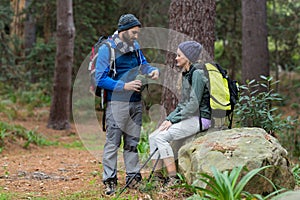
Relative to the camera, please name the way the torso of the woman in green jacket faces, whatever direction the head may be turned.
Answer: to the viewer's left

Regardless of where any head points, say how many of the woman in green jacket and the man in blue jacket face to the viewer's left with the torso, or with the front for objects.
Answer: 1

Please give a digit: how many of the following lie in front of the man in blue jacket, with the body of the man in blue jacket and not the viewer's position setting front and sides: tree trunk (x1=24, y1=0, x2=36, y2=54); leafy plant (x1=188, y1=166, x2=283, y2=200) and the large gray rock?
2

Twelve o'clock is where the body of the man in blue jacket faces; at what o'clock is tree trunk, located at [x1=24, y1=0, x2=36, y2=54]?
The tree trunk is roughly at 7 o'clock from the man in blue jacket.

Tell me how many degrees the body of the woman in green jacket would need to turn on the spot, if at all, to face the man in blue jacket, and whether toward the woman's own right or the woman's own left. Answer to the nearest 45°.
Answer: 0° — they already face them

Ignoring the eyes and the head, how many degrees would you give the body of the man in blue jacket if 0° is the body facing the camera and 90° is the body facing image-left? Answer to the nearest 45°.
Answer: approximately 315°

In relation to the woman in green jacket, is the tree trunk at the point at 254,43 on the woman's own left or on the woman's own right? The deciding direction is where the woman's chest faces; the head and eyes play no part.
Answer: on the woman's own right

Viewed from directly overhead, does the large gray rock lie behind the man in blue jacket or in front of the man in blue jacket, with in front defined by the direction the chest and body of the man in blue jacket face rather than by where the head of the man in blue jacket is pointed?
in front

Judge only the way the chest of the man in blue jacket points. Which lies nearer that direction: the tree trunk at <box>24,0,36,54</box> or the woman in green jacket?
the woman in green jacket

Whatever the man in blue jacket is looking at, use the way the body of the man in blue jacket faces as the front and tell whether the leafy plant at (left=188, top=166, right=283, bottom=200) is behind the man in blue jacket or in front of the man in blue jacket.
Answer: in front

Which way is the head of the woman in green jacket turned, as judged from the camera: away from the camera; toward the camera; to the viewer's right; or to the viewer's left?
to the viewer's left

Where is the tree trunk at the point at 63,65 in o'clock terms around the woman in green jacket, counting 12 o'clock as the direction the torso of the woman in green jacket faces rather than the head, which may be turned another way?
The tree trunk is roughly at 2 o'clock from the woman in green jacket.

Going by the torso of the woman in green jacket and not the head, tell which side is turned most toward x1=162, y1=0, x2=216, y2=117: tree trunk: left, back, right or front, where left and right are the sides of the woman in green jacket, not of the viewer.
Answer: right

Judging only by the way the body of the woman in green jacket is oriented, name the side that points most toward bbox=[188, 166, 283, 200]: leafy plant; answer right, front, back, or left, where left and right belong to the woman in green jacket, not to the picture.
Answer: left
